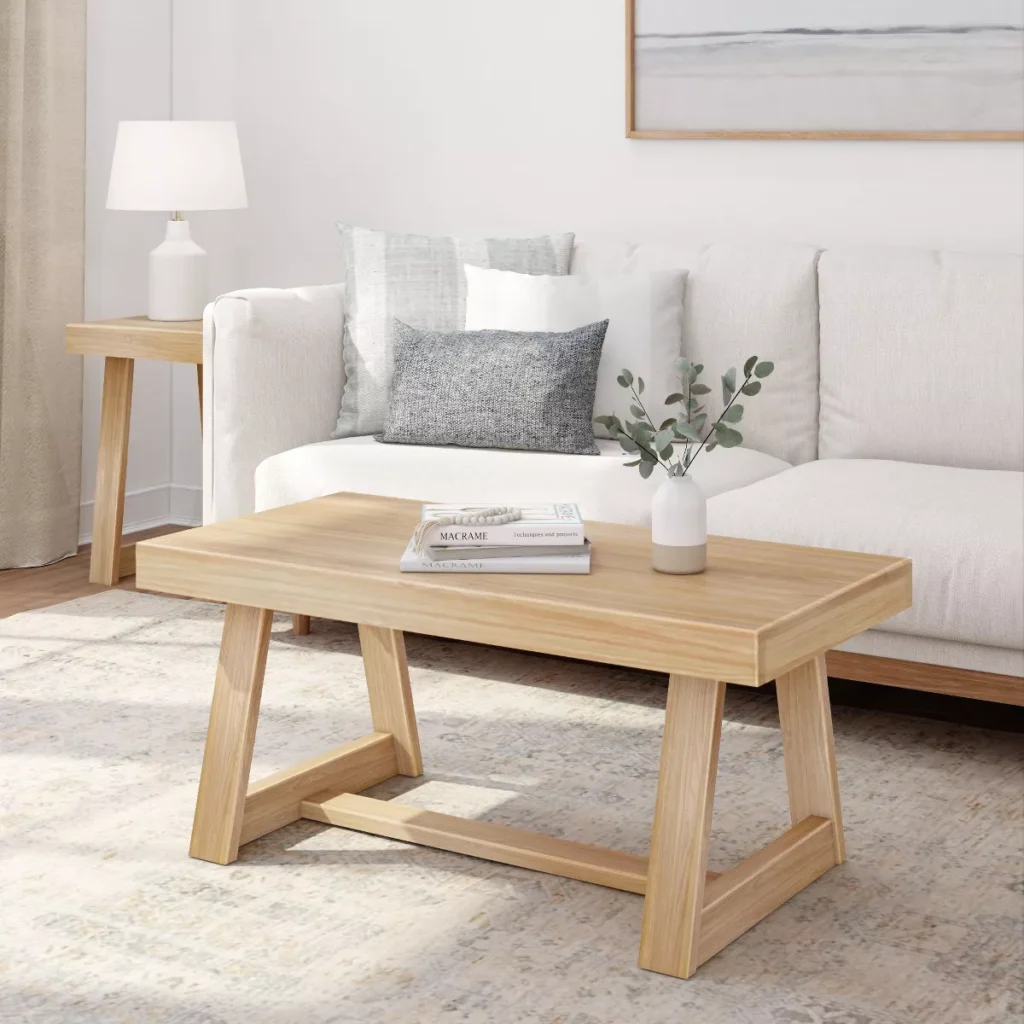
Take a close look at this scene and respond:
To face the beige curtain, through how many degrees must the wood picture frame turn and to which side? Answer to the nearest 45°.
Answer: approximately 90° to its right

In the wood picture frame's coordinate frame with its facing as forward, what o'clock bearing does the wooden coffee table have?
The wooden coffee table is roughly at 12 o'clock from the wood picture frame.

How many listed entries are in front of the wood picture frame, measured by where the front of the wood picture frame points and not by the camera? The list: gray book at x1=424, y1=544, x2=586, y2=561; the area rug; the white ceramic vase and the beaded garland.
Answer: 4

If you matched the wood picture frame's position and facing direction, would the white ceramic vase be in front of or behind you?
in front

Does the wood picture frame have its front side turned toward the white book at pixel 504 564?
yes

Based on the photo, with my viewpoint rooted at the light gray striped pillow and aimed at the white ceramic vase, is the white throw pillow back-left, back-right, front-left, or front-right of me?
front-left

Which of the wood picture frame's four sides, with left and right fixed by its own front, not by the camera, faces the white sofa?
front

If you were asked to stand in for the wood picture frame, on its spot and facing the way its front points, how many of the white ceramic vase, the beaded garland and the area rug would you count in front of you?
3

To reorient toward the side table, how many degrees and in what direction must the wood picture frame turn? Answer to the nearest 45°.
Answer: approximately 90° to its right

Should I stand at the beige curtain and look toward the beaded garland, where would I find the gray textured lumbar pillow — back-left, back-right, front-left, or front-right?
front-left

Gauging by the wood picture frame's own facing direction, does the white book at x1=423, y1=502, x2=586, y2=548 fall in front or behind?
in front

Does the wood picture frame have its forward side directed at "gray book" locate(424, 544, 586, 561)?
yes

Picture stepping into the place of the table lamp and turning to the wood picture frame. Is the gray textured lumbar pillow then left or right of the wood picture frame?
right

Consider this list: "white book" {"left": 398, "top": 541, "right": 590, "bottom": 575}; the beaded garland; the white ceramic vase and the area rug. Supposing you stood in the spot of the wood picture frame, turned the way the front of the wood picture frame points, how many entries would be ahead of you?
4

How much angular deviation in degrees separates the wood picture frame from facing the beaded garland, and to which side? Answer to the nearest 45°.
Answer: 0° — it already faces it

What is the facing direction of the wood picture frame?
toward the camera
